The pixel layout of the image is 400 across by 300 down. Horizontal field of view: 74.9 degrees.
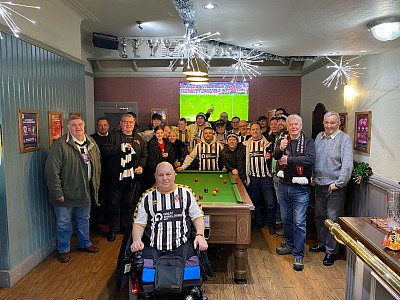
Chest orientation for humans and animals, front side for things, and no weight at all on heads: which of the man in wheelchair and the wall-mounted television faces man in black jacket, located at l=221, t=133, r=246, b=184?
the wall-mounted television

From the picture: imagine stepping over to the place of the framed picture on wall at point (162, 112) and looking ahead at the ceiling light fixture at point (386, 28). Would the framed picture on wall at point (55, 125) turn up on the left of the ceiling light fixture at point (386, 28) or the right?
right

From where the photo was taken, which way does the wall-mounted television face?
toward the camera

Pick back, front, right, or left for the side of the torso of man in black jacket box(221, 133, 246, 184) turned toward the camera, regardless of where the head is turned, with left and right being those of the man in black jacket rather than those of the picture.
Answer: front

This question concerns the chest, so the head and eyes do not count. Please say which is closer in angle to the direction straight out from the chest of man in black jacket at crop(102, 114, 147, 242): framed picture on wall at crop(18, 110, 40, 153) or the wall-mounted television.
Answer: the framed picture on wall

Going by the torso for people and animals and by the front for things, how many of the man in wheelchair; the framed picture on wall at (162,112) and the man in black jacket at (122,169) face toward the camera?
3

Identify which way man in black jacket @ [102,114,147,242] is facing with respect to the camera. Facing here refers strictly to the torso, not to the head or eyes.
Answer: toward the camera

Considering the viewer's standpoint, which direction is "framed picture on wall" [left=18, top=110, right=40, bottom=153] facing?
facing the viewer and to the right of the viewer
